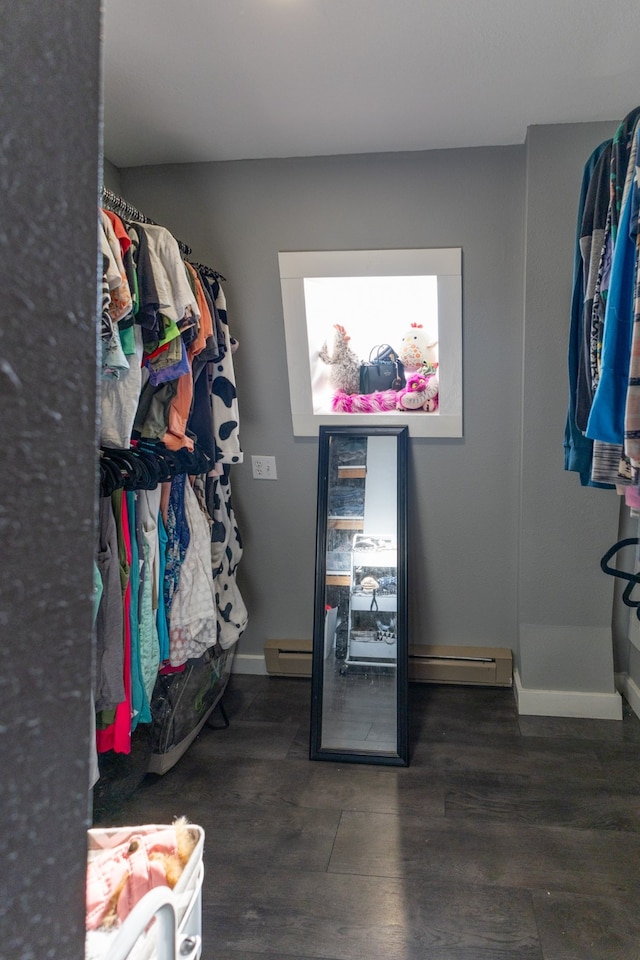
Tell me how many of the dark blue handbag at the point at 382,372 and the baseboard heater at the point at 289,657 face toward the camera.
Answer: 2

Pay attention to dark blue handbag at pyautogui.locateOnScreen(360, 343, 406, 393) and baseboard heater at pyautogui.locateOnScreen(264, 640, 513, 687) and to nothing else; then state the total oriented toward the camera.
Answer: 2

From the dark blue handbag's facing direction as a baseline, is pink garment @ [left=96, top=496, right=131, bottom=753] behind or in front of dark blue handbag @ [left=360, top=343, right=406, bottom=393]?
in front

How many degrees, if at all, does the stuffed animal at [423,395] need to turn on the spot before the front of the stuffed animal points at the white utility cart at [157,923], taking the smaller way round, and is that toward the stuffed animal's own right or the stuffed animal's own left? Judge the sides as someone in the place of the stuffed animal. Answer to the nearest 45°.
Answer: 0° — it already faces it

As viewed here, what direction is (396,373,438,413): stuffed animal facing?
toward the camera

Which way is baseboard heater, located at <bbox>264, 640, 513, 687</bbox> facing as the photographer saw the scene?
facing the viewer

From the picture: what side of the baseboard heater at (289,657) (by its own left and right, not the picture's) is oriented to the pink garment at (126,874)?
front

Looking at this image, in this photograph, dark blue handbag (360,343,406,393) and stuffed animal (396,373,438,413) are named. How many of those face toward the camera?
2

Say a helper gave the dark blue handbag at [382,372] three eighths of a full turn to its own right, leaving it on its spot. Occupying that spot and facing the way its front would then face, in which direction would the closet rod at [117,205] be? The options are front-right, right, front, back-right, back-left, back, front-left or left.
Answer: left

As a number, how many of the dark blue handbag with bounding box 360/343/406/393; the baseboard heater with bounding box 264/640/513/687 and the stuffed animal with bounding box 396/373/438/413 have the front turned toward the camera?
3

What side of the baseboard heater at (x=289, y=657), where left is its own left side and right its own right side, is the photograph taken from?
front

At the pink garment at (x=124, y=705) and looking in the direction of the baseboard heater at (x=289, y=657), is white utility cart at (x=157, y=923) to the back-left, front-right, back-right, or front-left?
back-right
